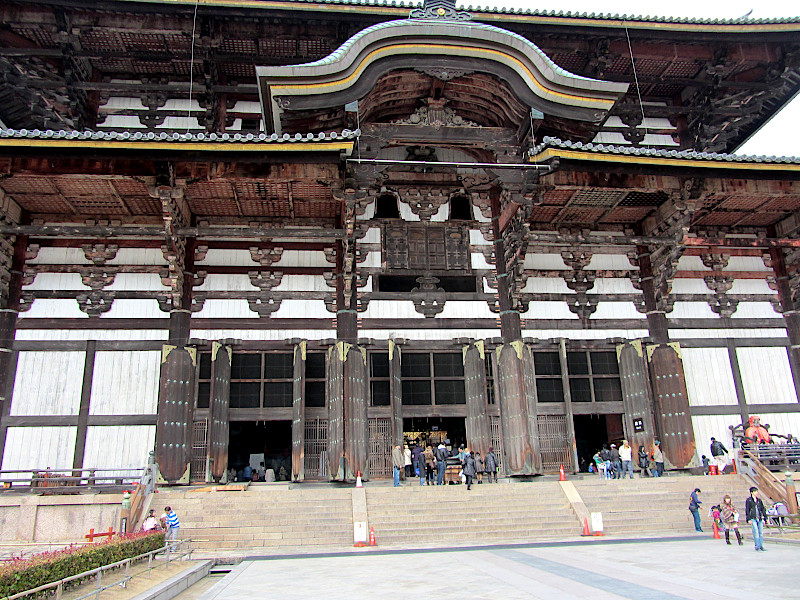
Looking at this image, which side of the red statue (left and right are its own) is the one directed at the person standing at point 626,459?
right

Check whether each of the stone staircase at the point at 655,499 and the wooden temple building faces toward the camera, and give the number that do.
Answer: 2

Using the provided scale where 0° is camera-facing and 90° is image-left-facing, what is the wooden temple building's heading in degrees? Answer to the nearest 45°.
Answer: approximately 0°

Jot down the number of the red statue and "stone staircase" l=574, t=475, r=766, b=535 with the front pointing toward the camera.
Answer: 2
